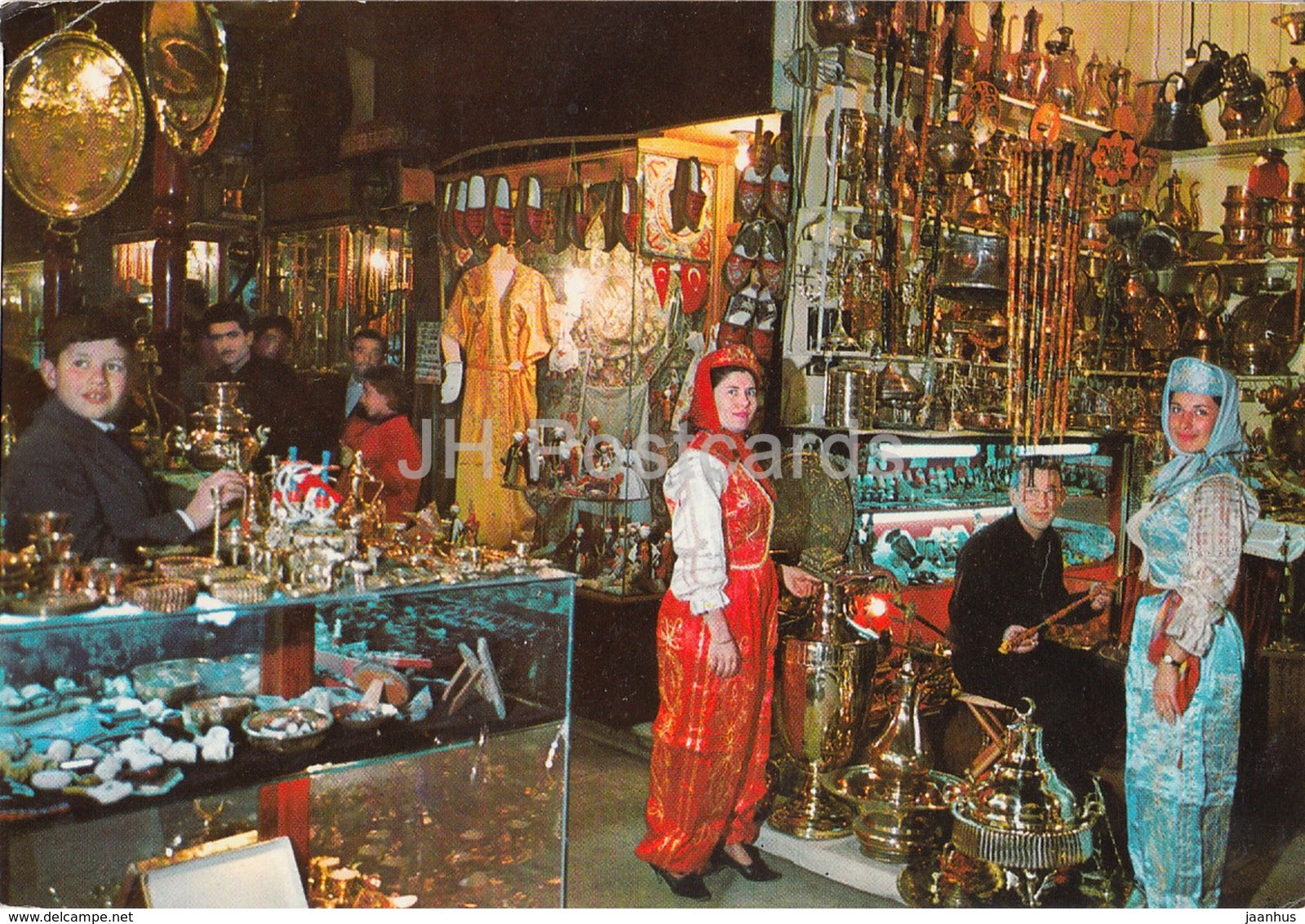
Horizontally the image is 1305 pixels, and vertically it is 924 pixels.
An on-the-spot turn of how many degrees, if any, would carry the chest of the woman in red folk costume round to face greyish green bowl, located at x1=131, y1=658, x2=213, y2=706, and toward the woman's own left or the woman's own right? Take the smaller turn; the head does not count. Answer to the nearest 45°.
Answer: approximately 90° to the woman's own right

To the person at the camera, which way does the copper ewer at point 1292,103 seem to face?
facing to the left of the viewer

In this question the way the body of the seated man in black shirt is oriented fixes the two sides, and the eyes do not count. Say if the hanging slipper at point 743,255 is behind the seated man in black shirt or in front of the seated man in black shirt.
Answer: behind

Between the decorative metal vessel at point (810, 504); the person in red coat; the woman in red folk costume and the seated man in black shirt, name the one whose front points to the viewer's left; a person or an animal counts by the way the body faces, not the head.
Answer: the person in red coat

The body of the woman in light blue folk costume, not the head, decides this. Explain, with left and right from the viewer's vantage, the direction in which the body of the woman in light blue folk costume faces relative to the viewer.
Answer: facing the viewer and to the left of the viewer

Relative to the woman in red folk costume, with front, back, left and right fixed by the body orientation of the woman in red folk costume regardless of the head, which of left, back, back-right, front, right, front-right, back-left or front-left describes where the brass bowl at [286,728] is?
right
